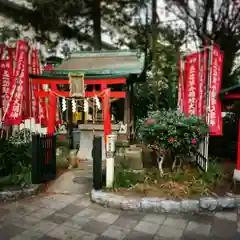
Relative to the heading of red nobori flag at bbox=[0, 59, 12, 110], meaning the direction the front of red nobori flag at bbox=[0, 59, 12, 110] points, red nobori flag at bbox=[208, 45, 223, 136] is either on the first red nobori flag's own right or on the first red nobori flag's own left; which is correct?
on the first red nobori flag's own left

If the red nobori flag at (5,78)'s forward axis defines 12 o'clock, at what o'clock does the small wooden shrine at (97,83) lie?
The small wooden shrine is roughly at 8 o'clock from the red nobori flag.

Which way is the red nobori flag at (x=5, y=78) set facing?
toward the camera

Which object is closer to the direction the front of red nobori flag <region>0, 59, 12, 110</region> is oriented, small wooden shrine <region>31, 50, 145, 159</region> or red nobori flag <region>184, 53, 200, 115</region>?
the red nobori flag

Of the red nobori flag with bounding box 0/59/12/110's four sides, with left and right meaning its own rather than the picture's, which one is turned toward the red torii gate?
left

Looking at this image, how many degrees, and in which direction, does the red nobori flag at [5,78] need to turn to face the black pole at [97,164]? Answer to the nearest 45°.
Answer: approximately 45° to its left

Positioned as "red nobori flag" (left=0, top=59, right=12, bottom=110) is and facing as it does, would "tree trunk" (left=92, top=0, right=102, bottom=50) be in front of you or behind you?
behind
